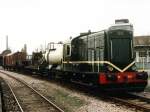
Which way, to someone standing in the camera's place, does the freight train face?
facing the viewer and to the right of the viewer
